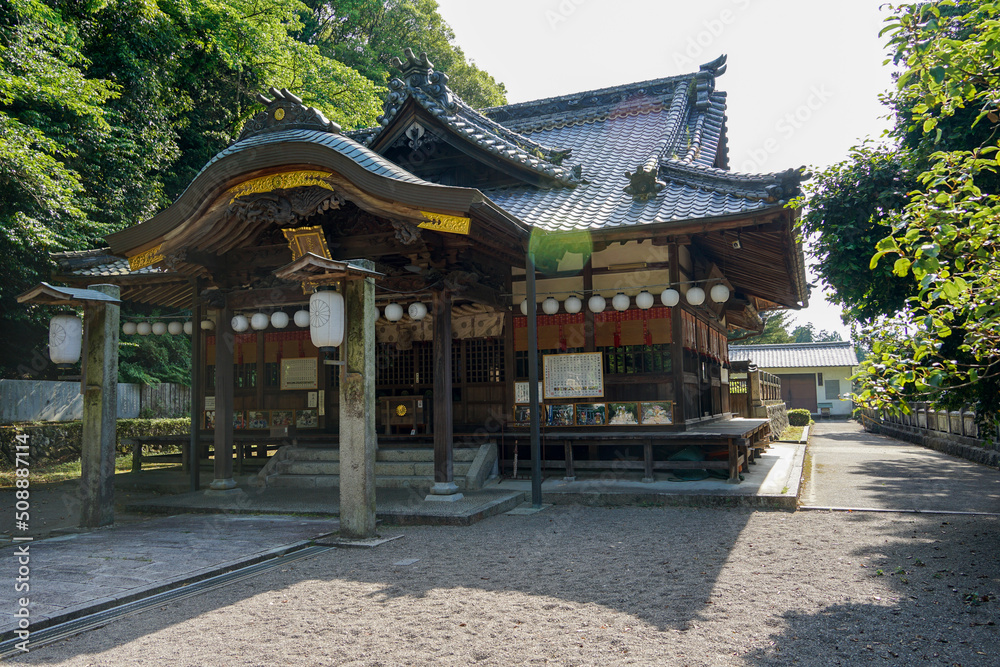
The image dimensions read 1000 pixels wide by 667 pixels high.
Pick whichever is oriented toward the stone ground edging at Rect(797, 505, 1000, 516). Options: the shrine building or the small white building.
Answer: the small white building

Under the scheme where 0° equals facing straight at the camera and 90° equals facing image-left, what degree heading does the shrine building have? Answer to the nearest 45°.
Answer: approximately 45°

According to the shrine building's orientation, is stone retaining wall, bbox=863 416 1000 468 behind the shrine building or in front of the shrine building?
behind

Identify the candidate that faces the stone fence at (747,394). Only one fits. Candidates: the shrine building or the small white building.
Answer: the small white building

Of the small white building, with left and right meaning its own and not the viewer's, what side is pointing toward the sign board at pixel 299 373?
front

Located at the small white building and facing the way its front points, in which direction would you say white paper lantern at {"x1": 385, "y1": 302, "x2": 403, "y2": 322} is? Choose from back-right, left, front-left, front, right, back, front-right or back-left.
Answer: front

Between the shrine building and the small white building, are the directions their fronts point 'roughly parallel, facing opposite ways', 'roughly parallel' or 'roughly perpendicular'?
roughly parallel

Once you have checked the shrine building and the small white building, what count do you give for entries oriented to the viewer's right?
0

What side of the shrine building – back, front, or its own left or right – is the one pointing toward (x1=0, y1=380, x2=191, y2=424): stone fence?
right

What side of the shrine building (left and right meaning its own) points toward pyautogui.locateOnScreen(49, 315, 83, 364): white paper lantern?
front

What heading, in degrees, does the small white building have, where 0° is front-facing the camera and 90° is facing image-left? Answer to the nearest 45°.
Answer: approximately 0°

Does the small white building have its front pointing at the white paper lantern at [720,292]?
yes

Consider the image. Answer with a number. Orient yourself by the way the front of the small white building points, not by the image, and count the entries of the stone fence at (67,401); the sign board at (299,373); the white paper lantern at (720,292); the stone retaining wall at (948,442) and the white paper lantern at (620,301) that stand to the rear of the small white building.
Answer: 0

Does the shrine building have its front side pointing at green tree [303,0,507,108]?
no

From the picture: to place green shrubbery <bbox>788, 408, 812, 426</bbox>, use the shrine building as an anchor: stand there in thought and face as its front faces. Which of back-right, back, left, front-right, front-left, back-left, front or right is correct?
back

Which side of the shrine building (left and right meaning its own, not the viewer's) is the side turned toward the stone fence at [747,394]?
back

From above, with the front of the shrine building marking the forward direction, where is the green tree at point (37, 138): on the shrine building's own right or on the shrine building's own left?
on the shrine building's own right
